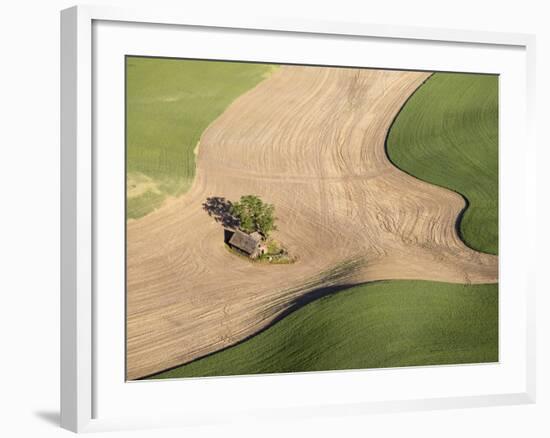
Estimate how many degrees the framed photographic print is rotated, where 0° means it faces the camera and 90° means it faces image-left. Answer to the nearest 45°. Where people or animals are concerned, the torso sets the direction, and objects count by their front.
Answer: approximately 315°
